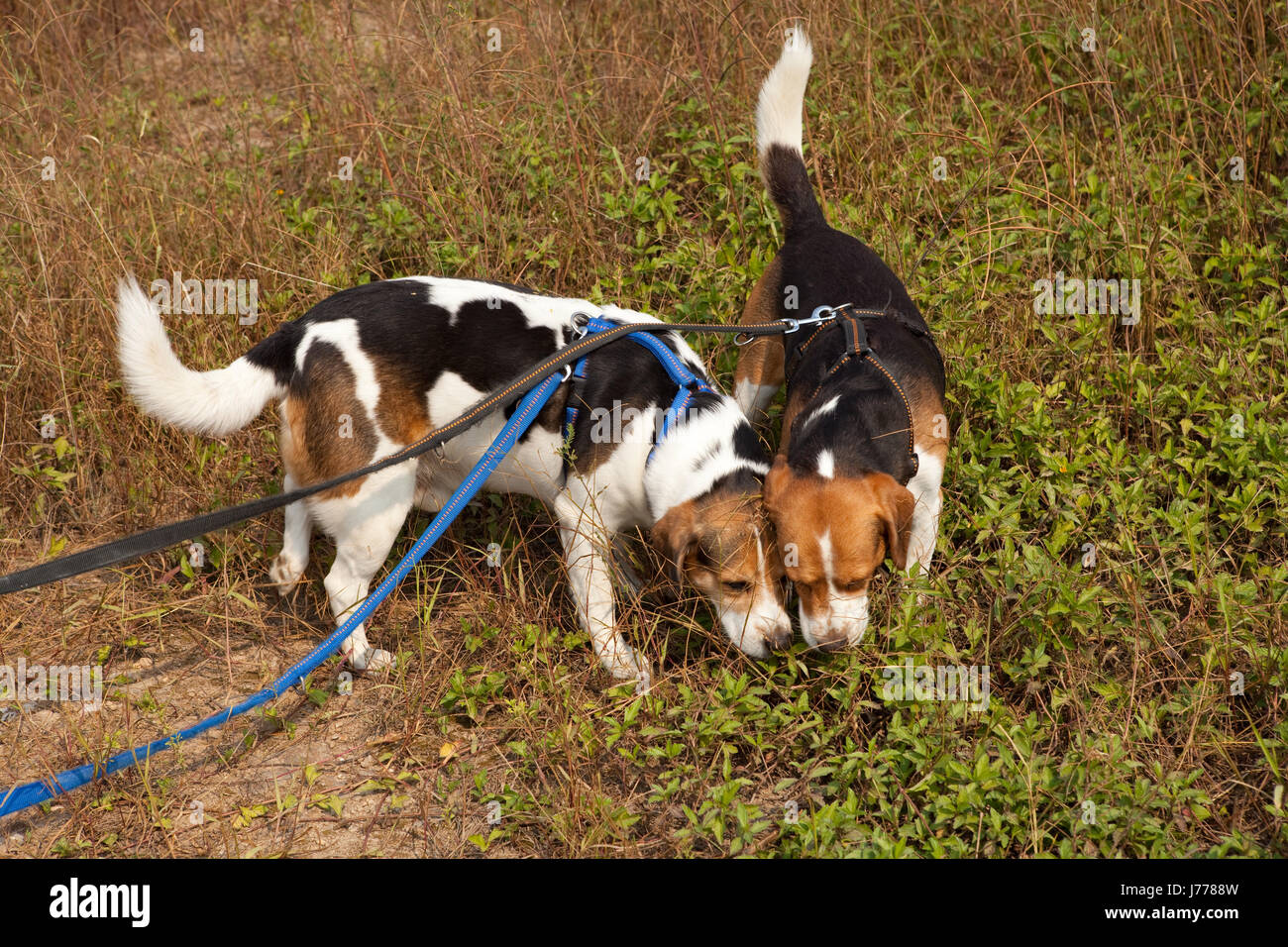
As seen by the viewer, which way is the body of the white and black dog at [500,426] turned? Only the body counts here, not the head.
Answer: to the viewer's right
